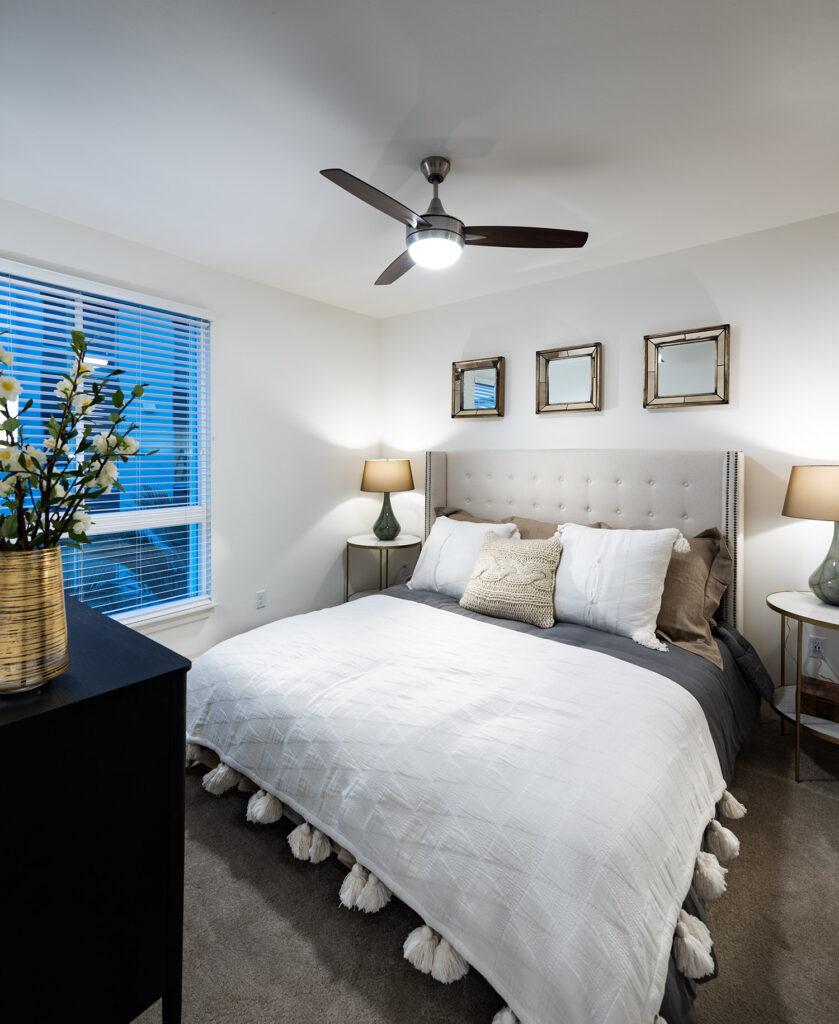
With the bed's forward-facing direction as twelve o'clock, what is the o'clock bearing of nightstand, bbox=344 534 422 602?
The nightstand is roughly at 4 o'clock from the bed.

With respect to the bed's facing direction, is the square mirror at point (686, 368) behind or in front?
behind

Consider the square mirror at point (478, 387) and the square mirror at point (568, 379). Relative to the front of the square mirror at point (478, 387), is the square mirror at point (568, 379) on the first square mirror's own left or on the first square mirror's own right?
on the first square mirror's own left

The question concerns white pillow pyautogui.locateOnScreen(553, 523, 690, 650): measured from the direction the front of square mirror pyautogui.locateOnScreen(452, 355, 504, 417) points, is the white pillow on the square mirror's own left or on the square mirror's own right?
on the square mirror's own left

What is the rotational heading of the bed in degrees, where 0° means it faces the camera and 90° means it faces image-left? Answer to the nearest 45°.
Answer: approximately 45°

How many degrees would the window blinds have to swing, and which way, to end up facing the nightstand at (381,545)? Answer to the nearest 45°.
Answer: approximately 45° to its left

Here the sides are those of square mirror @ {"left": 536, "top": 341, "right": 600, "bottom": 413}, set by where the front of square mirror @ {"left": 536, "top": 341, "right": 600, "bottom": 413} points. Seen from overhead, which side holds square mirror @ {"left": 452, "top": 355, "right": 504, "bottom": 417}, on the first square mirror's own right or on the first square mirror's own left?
on the first square mirror's own right

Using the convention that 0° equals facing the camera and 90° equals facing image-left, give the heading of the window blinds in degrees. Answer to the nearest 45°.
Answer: approximately 315°

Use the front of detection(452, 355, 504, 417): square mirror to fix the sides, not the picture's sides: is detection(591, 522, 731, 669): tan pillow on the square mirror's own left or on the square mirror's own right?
on the square mirror's own left
